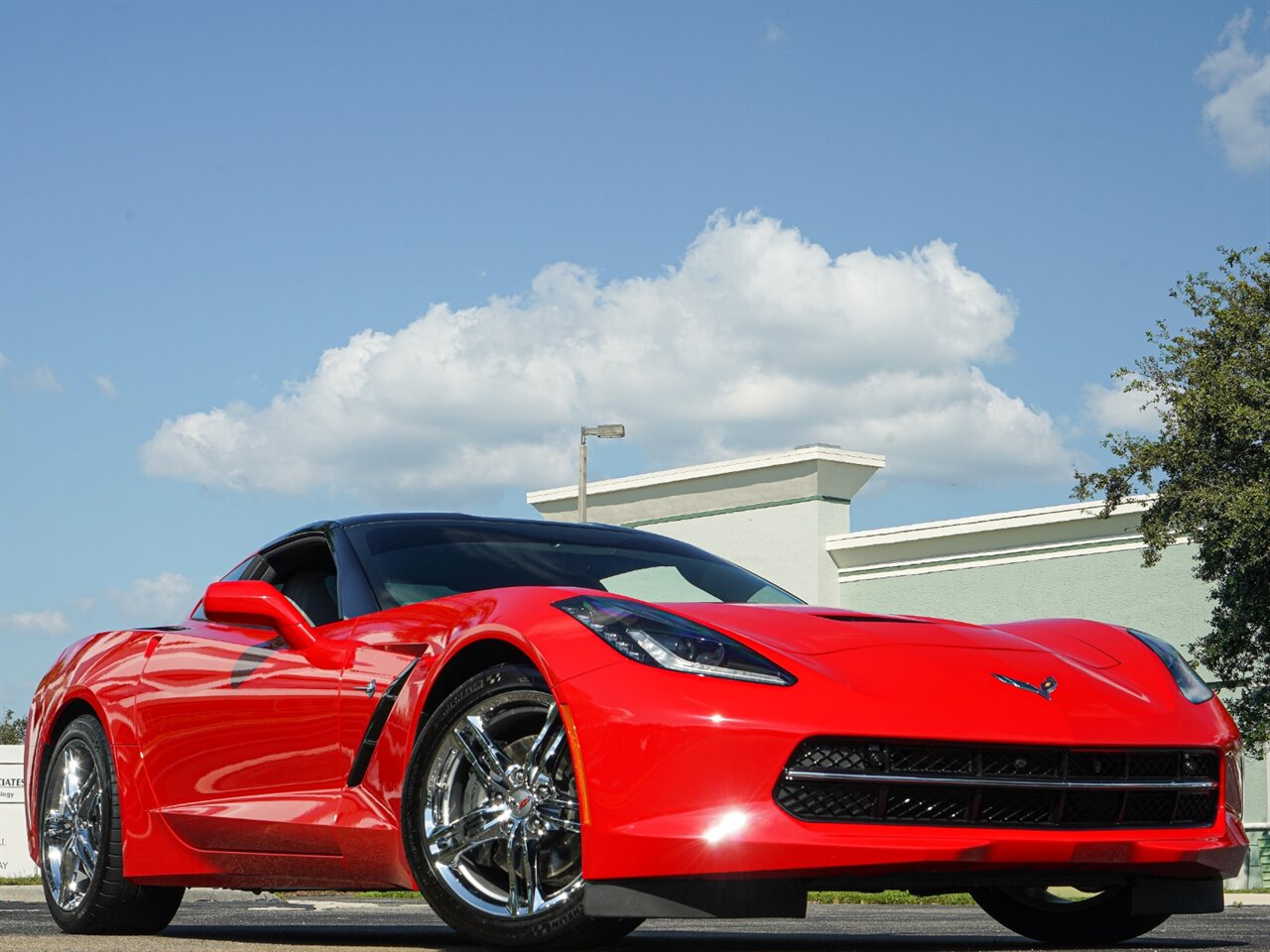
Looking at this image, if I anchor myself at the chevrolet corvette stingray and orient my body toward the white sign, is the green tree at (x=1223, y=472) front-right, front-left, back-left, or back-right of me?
front-right

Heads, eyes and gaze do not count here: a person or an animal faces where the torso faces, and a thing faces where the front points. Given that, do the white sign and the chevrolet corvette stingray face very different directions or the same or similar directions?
same or similar directions

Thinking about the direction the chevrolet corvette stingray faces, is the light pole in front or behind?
behind

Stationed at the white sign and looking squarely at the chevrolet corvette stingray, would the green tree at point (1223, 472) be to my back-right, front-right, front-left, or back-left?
front-left

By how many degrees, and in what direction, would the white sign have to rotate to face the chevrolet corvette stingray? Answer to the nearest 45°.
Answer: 0° — it already faces it

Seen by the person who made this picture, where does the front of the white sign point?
facing the viewer

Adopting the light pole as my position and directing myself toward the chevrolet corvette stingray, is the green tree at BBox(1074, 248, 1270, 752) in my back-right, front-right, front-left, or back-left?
front-left

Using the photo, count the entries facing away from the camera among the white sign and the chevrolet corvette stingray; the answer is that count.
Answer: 0

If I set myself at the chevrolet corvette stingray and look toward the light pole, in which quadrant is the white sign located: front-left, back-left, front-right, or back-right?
front-left

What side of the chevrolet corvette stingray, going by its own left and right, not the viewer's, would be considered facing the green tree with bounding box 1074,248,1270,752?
left

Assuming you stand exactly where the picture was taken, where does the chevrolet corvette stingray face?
facing the viewer and to the right of the viewer
